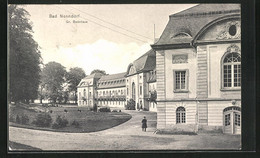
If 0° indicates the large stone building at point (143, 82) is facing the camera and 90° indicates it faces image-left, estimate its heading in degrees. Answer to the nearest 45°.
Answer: approximately 45°

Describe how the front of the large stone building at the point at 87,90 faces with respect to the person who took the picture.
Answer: facing the viewer and to the left of the viewer

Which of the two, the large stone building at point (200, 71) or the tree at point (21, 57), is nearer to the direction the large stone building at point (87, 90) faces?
the tree

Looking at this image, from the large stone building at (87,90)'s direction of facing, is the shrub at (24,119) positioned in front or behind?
in front

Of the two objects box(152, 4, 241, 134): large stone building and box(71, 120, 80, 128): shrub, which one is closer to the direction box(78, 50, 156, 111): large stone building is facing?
the shrub

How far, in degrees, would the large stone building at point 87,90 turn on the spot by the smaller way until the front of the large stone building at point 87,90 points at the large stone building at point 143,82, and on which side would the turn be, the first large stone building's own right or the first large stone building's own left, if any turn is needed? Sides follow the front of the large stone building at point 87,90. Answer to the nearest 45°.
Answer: approximately 135° to the first large stone building's own left

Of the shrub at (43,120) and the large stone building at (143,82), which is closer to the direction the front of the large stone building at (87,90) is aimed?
the shrub

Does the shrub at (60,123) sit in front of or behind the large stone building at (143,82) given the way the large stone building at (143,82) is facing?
in front
